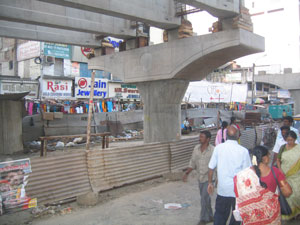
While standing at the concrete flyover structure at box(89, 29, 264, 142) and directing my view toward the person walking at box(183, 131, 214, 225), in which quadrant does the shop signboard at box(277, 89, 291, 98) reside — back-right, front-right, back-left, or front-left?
back-left

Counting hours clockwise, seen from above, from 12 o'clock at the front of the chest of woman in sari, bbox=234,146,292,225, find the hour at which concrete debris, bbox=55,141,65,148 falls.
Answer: The concrete debris is roughly at 9 o'clock from the woman in sari.

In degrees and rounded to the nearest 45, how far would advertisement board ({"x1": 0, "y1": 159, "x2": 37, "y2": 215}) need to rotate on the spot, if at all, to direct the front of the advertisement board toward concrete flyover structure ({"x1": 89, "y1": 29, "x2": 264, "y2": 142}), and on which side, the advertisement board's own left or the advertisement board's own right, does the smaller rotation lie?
approximately 90° to the advertisement board's own left

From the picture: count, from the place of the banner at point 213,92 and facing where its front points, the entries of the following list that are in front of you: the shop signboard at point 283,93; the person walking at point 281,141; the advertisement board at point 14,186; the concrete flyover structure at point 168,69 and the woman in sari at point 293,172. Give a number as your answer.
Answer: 4

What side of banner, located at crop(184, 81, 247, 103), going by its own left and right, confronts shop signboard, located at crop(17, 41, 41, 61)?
right

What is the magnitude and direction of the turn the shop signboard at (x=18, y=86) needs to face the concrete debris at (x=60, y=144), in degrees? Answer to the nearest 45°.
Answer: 0° — it already faces it

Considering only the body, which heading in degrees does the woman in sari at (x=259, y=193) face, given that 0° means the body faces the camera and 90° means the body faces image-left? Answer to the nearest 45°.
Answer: approximately 225°
